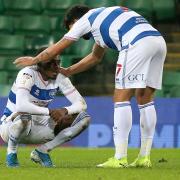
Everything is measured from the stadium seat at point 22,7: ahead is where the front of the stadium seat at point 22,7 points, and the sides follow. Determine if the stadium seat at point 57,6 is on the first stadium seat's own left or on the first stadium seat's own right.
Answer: on the first stadium seat's own left

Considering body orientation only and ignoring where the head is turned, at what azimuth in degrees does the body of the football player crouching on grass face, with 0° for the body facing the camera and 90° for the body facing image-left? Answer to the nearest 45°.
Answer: approximately 315°

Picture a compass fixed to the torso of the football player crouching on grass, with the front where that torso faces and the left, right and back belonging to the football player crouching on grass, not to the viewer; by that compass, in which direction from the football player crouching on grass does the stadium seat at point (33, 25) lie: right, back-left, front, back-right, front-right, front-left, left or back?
back-left

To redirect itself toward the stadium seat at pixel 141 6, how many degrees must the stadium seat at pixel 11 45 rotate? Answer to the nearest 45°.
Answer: approximately 90° to its left

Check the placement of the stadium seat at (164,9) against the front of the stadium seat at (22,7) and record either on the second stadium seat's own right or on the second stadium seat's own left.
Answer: on the second stadium seat's own left

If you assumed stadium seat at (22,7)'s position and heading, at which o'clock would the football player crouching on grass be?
The football player crouching on grass is roughly at 12 o'clock from the stadium seat.

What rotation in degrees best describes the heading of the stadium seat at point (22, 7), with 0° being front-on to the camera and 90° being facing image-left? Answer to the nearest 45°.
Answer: approximately 0°

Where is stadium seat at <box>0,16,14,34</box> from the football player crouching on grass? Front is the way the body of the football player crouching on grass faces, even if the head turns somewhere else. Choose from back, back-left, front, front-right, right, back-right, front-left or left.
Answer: back-left

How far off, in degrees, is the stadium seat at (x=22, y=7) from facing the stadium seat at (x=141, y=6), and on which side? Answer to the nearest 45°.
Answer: approximately 90° to its left

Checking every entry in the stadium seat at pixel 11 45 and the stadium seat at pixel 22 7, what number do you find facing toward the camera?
2
